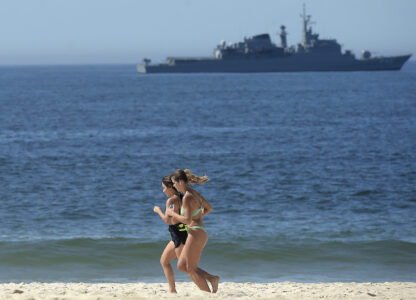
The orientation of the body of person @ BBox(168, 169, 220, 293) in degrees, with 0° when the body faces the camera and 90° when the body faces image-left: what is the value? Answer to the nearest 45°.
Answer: approximately 90°

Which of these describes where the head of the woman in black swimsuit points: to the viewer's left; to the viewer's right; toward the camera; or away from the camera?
to the viewer's left

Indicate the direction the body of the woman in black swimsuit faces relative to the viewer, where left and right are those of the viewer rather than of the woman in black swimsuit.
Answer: facing to the left of the viewer

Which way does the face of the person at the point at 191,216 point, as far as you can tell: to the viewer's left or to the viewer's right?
to the viewer's left
